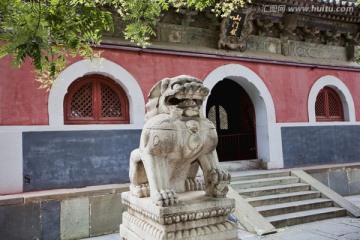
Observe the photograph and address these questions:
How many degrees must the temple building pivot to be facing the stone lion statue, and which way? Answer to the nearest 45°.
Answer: approximately 45° to its right

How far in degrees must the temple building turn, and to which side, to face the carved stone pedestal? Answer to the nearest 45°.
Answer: approximately 45° to its right

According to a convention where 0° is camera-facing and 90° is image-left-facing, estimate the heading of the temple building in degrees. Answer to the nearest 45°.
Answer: approximately 315°

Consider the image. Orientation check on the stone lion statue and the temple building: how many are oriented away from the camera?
0
